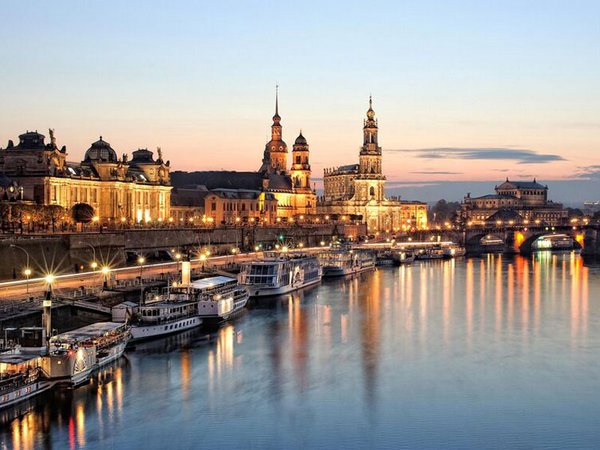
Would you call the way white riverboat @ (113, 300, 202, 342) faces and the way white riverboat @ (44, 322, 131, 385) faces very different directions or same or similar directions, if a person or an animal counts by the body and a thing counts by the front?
same or similar directions

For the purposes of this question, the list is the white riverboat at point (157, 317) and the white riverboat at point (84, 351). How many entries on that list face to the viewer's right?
0
